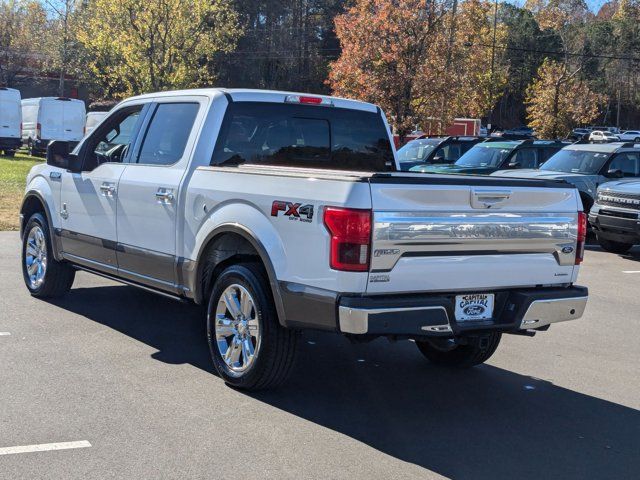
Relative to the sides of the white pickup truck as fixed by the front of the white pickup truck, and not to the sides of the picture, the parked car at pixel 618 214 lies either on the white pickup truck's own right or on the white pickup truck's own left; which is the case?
on the white pickup truck's own right

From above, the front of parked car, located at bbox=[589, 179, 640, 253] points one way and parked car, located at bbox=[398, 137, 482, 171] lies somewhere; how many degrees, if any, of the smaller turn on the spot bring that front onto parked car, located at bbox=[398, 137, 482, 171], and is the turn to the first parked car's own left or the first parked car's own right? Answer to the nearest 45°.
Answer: approximately 90° to the first parked car's own right

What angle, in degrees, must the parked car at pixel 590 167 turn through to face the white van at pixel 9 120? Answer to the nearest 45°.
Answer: approximately 90° to its right

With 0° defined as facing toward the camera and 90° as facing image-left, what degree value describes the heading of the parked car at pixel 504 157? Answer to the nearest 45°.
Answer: approximately 45°

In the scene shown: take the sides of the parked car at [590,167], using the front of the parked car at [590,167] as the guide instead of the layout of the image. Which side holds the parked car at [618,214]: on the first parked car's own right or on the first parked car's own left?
on the first parked car's own left

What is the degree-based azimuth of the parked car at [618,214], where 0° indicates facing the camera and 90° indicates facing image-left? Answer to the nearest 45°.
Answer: approximately 45°

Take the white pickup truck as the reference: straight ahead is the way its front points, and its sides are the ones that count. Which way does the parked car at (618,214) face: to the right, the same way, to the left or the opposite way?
to the left

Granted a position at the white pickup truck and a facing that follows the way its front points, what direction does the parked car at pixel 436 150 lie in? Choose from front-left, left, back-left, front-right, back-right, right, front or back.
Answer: front-right

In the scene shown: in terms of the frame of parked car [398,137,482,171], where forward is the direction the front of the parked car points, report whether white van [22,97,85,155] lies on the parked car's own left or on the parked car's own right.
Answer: on the parked car's own right

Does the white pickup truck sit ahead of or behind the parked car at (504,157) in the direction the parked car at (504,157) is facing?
ahead

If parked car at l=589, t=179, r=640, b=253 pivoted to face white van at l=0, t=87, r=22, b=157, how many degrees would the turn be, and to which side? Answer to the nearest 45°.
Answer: approximately 90° to its right

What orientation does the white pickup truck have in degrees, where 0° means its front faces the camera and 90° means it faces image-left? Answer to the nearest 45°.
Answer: approximately 135°

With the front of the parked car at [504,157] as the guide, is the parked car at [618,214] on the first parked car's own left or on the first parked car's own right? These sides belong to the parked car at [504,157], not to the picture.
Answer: on the first parked car's own left
